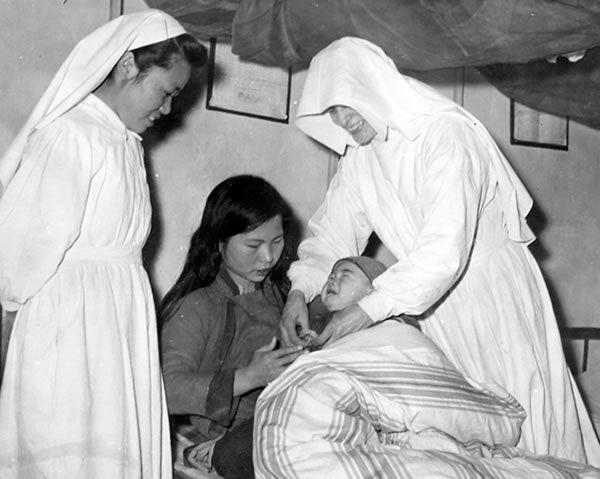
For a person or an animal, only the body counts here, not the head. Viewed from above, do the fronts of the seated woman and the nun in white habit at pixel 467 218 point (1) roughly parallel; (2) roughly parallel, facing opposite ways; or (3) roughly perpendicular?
roughly perpendicular

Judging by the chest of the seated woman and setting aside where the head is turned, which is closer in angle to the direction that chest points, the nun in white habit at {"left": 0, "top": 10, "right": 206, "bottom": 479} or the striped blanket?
the striped blanket

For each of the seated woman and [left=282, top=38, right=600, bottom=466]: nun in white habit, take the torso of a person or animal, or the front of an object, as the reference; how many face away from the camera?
0

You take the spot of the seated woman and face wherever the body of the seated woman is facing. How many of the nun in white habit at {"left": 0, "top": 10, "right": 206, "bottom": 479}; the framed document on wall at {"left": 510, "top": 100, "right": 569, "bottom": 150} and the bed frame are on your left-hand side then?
2

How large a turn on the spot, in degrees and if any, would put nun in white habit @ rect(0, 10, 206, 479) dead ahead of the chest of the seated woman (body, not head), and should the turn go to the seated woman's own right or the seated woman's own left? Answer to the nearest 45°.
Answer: approximately 90° to the seated woman's own right

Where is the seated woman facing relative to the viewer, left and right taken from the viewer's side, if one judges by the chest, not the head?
facing the viewer and to the right of the viewer

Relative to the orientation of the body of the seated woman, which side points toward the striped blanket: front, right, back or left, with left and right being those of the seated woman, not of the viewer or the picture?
front

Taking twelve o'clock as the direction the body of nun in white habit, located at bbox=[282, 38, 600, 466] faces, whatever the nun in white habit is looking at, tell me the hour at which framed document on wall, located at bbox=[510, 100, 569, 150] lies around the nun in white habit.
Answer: The framed document on wall is roughly at 5 o'clock from the nun in white habit.

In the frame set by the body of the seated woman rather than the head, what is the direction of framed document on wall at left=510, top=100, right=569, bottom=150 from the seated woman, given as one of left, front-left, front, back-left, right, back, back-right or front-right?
left

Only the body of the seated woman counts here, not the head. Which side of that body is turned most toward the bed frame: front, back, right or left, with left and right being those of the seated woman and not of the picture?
left
